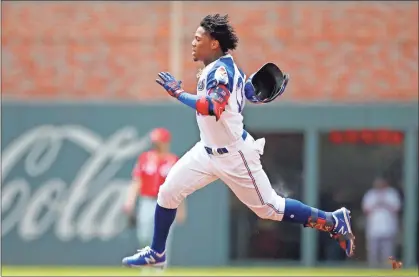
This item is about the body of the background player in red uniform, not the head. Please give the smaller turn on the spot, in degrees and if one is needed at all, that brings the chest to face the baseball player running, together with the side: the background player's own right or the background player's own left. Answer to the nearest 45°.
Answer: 0° — they already face them

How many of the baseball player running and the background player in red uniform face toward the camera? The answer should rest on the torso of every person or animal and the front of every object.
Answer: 1
